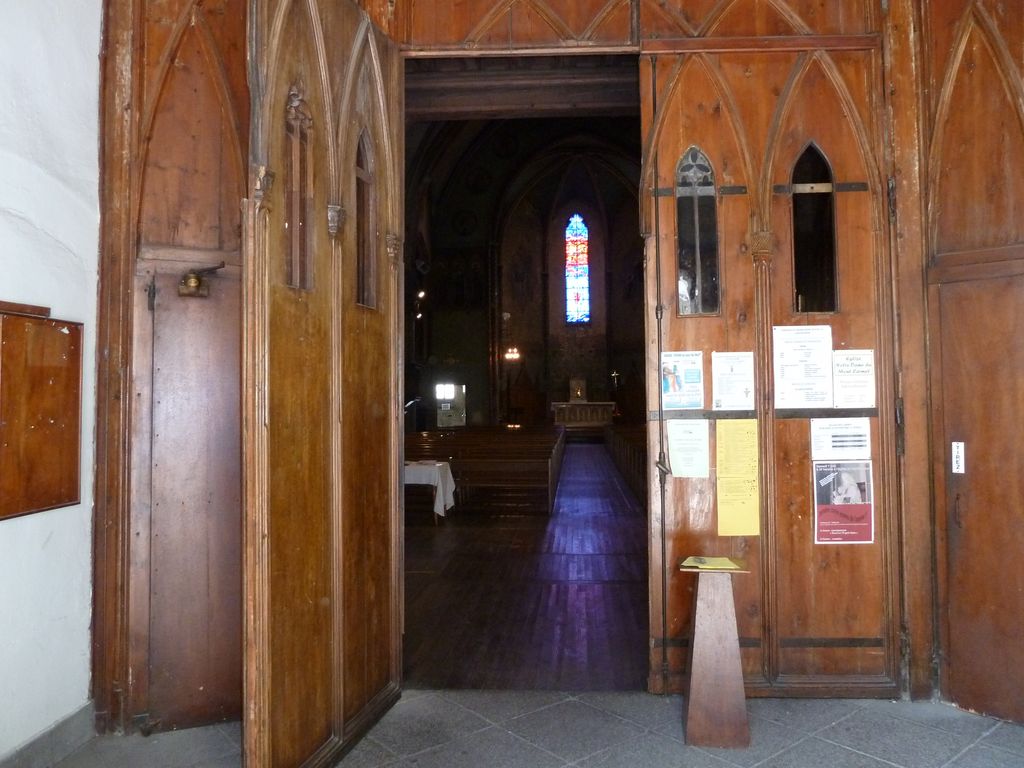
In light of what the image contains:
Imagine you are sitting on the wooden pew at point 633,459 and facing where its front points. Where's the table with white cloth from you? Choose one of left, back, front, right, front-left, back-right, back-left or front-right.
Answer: back-left

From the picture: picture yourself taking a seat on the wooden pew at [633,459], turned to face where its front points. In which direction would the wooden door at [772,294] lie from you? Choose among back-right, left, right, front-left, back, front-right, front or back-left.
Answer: back

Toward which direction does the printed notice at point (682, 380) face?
toward the camera

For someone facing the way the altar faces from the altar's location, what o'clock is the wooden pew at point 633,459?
The wooden pew is roughly at 12 o'clock from the altar.

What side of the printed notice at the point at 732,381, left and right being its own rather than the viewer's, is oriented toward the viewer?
front

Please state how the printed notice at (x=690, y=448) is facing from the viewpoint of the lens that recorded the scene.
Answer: facing the viewer

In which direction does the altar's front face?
toward the camera

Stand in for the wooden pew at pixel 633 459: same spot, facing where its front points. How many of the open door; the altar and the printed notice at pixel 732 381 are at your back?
2

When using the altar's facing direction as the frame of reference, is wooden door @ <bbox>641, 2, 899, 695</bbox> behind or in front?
in front

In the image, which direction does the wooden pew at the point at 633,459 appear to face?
away from the camera

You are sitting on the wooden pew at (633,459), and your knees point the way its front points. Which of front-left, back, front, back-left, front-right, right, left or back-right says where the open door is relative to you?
back

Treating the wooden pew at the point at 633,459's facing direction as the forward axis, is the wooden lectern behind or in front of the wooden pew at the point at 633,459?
behind

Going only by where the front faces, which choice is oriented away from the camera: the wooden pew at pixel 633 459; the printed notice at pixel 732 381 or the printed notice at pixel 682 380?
the wooden pew

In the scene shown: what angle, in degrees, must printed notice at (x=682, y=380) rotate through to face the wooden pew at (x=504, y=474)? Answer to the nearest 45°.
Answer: approximately 135° to its right
